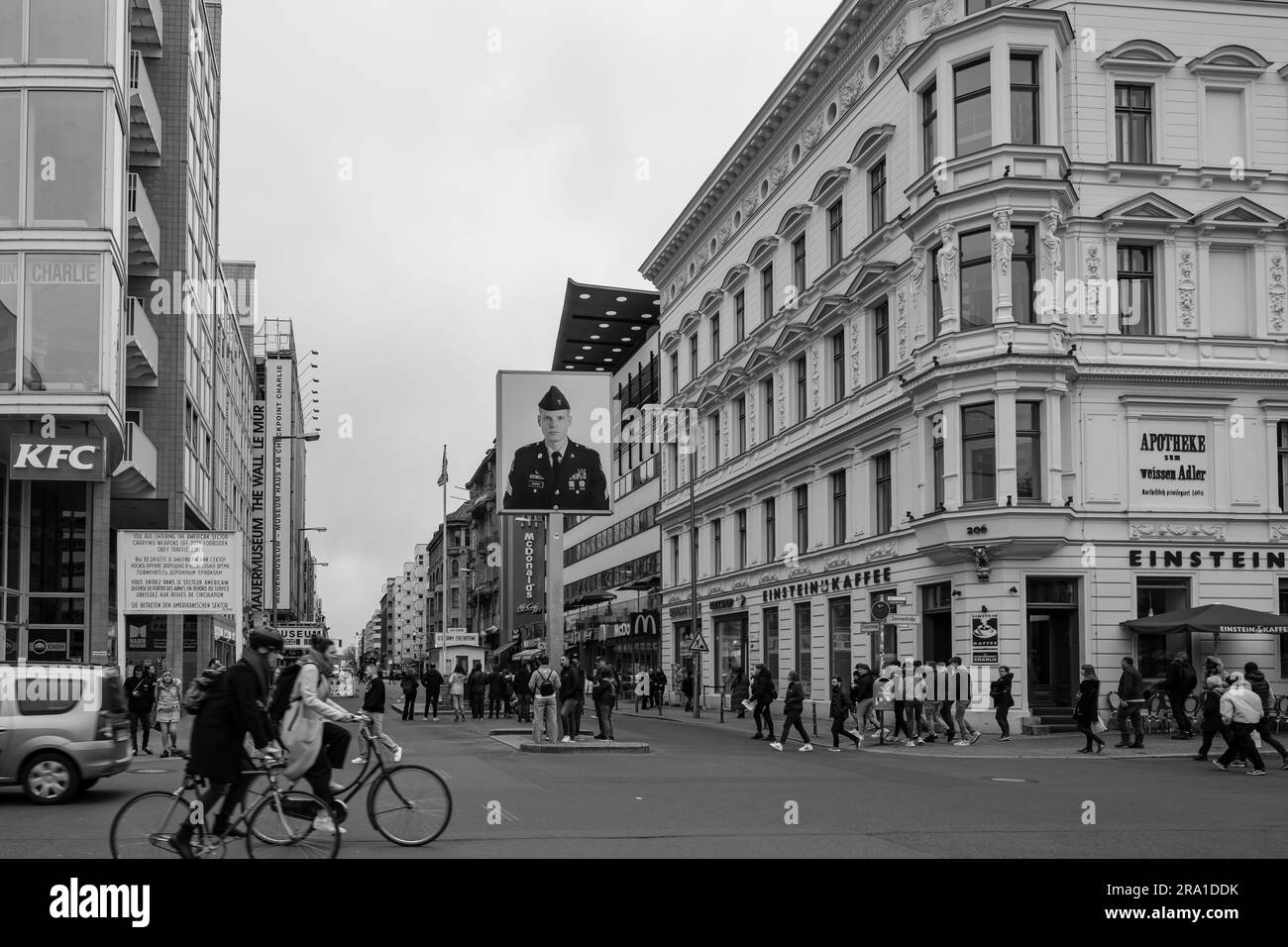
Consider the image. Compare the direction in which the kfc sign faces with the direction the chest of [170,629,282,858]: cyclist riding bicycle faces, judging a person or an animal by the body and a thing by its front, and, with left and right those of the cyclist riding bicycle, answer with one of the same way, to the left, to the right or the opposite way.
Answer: to the right

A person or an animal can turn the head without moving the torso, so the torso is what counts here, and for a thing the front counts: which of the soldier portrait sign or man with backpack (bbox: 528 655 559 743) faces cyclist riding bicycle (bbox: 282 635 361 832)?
the soldier portrait sign

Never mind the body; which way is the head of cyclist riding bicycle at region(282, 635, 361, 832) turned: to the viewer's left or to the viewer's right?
to the viewer's right

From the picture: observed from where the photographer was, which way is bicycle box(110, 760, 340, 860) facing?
facing to the right of the viewer

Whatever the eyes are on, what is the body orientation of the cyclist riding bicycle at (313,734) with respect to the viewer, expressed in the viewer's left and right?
facing to the right of the viewer

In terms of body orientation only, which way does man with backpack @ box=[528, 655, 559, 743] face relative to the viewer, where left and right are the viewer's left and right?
facing away from the viewer

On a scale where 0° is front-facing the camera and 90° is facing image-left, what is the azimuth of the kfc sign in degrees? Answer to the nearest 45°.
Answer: approximately 0°

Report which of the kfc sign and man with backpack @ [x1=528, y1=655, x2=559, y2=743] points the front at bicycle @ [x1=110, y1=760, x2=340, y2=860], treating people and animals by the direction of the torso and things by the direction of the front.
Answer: the kfc sign

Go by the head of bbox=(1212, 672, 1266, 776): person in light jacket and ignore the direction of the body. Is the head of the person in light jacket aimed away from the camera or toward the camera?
away from the camera
